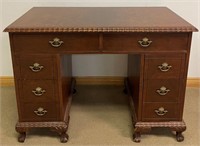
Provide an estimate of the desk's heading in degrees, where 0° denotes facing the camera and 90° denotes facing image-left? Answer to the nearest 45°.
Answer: approximately 0°
